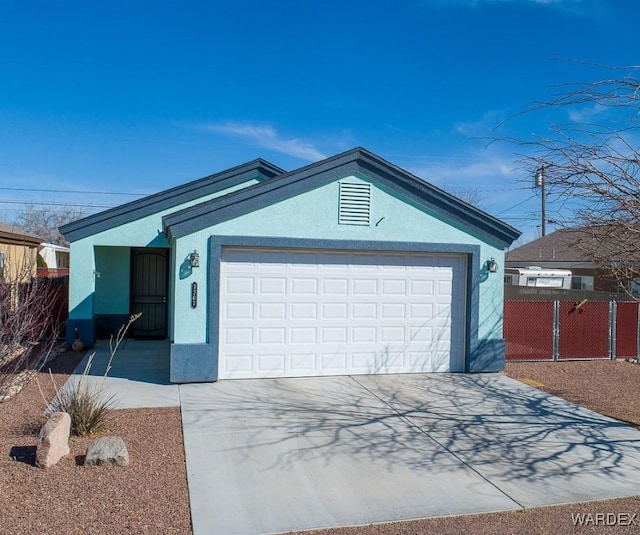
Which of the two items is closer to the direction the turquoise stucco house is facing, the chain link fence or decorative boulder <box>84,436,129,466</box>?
the decorative boulder

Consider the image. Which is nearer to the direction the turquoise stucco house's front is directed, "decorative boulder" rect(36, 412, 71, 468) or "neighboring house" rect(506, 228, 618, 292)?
the decorative boulder

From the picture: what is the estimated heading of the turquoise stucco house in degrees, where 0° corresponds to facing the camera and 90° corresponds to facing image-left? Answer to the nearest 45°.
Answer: approximately 0°

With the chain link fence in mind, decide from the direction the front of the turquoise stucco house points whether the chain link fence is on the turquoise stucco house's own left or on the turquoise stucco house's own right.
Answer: on the turquoise stucco house's own left

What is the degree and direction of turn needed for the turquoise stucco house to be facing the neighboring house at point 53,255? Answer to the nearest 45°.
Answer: approximately 135° to its right

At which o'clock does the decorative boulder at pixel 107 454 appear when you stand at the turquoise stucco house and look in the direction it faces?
The decorative boulder is roughly at 1 o'clock from the turquoise stucco house.

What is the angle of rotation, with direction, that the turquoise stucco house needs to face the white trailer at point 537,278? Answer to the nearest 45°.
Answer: approximately 135° to its left

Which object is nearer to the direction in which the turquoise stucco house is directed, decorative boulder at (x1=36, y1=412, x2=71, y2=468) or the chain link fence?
the decorative boulder

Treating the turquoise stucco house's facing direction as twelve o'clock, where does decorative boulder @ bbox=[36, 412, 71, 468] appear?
The decorative boulder is roughly at 1 o'clock from the turquoise stucco house.
